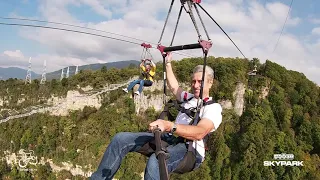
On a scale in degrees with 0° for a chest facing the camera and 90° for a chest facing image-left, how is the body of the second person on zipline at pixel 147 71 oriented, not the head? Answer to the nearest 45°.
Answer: approximately 45°

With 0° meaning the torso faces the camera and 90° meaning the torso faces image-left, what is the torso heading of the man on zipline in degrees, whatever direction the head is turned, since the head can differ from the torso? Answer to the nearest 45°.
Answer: approximately 45°

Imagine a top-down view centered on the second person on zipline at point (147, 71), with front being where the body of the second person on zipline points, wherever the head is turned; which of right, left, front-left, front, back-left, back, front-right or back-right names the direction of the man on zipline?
front-left

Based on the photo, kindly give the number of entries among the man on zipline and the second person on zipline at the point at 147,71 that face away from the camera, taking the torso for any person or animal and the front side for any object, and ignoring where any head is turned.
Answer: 0

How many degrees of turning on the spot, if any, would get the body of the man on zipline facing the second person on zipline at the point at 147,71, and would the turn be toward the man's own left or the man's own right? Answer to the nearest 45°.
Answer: approximately 135° to the man's own right
